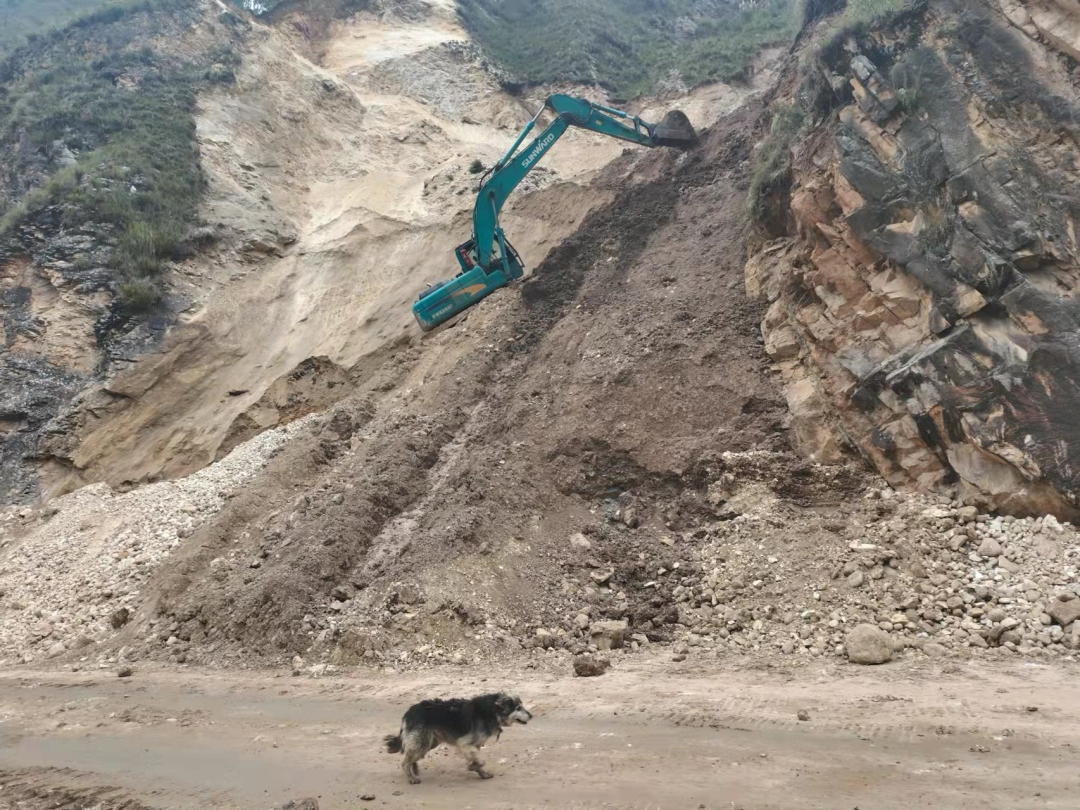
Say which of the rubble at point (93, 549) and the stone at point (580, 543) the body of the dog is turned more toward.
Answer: the stone

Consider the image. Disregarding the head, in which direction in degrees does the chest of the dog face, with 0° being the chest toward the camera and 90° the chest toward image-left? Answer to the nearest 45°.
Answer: approximately 270°

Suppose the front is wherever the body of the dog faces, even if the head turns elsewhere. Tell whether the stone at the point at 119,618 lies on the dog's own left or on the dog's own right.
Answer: on the dog's own left

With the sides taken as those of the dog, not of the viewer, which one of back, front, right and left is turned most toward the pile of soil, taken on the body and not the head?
left

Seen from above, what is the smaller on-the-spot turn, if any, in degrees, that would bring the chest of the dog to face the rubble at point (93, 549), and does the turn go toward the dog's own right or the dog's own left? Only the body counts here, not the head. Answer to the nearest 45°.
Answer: approximately 135° to the dog's own left

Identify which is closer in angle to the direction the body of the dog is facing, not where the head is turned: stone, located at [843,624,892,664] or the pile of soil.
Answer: the stone

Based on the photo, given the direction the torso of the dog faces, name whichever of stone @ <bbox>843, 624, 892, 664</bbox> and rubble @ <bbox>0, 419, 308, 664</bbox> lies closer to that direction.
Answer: the stone
